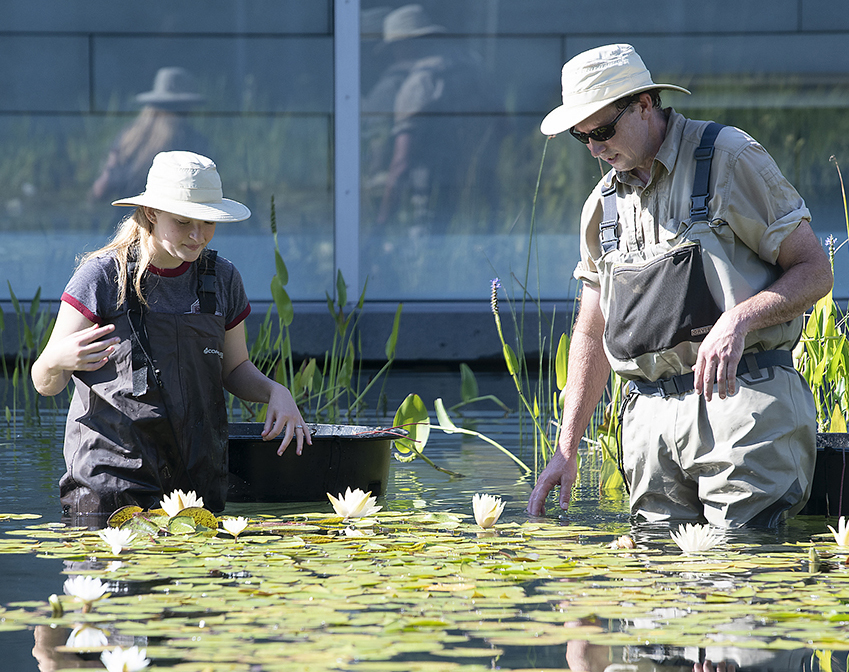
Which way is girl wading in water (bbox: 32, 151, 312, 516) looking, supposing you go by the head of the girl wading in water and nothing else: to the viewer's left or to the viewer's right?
to the viewer's right

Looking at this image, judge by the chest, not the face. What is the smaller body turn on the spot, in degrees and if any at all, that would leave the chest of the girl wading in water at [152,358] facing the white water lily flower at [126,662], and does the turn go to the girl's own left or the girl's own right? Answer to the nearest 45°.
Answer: approximately 45° to the girl's own right

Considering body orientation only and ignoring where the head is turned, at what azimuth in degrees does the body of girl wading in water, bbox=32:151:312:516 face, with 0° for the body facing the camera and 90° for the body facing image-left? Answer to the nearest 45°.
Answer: approximately 315°

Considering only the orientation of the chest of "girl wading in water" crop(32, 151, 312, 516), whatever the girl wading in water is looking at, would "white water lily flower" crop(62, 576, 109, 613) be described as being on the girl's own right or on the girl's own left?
on the girl's own right

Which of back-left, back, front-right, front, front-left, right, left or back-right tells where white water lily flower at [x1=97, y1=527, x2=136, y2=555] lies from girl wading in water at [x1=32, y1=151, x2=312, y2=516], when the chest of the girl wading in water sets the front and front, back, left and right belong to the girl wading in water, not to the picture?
front-right

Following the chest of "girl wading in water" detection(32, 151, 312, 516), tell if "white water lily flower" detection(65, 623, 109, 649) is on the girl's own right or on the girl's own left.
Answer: on the girl's own right
